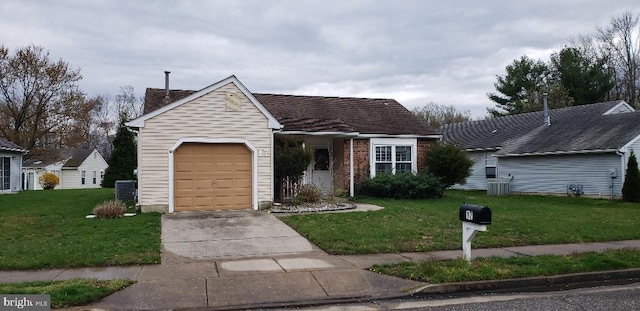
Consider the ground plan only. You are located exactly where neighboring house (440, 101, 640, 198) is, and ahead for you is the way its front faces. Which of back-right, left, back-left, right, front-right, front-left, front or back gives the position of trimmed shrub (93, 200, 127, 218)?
right

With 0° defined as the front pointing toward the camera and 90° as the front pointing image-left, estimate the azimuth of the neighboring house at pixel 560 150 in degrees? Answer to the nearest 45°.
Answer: approximately 315°

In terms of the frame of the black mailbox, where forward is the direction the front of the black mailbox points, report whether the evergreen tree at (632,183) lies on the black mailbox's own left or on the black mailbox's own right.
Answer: on the black mailbox's own left

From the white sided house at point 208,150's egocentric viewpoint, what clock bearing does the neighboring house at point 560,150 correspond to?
The neighboring house is roughly at 8 o'clock from the white sided house.

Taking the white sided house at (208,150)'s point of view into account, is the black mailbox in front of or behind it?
in front

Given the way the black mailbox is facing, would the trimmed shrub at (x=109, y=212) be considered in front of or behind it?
behind

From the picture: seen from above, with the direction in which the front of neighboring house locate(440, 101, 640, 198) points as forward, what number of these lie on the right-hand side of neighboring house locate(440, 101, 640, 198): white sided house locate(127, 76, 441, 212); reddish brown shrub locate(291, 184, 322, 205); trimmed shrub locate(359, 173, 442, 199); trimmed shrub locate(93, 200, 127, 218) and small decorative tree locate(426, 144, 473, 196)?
5

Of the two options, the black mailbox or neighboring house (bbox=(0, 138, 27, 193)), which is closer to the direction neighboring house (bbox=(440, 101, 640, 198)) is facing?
the black mailbox

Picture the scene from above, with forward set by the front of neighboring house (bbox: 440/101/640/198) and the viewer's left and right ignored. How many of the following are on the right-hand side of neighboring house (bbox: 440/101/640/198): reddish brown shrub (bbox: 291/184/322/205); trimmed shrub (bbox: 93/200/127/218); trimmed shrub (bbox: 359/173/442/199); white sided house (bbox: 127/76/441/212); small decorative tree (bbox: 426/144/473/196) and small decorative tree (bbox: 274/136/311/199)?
6

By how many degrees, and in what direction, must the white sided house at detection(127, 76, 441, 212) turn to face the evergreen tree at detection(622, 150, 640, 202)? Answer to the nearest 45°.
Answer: approximately 90° to its left
